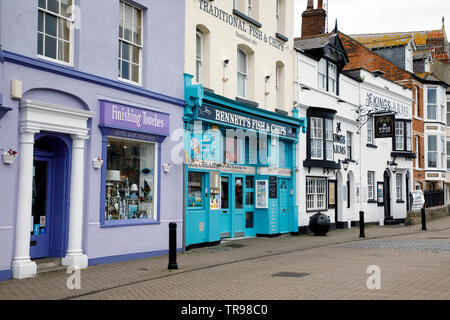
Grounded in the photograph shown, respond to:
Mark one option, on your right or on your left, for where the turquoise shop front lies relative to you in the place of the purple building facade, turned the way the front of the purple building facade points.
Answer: on your left

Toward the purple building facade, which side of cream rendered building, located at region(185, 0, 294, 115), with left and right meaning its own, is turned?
right

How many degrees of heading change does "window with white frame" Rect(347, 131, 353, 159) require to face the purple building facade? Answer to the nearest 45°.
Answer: approximately 45° to its right

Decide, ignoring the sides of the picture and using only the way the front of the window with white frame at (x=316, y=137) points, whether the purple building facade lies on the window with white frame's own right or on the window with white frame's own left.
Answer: on the window with white frame's own right

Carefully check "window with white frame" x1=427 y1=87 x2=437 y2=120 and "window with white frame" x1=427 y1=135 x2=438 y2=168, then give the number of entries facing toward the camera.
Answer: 2

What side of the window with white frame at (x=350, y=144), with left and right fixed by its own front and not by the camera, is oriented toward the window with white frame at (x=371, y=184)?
left

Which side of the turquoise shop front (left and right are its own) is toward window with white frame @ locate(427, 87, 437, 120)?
left

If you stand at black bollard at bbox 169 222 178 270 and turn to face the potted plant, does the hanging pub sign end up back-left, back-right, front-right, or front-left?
back-right

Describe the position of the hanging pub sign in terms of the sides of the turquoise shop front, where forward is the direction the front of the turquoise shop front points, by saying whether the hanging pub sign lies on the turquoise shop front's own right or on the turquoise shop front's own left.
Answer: on the turquoise shop front's own left
